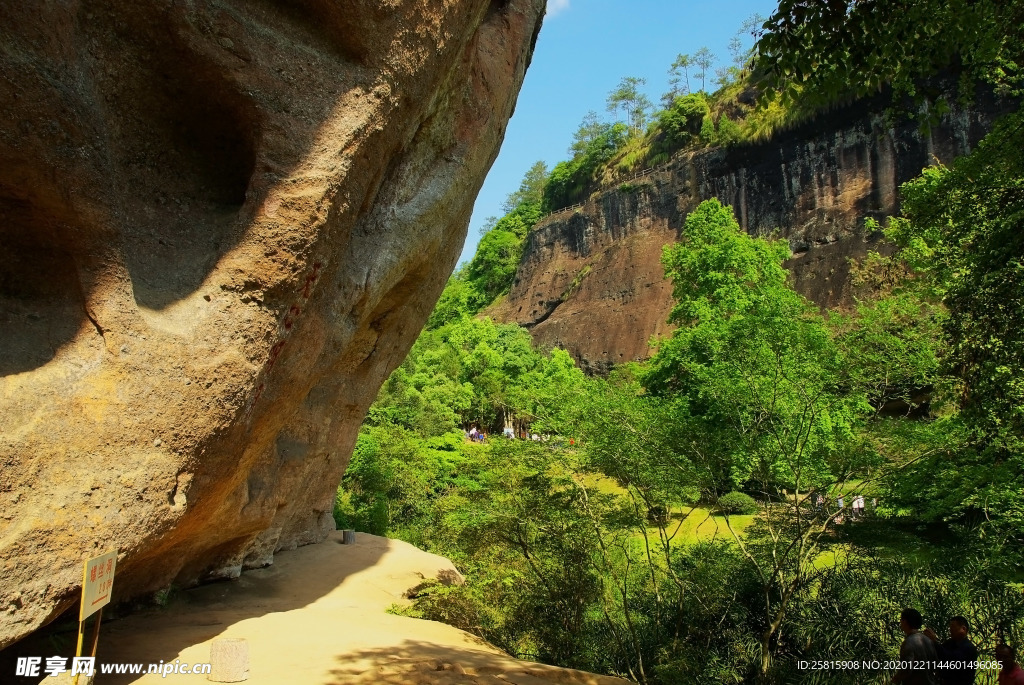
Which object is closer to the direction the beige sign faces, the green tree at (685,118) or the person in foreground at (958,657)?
the person in foreground

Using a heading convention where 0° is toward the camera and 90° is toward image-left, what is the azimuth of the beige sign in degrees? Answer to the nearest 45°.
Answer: approximately 315°

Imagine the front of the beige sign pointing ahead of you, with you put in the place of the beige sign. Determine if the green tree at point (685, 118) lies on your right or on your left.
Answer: on your left

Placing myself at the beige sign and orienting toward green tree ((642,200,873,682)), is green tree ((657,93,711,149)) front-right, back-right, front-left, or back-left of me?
front-left

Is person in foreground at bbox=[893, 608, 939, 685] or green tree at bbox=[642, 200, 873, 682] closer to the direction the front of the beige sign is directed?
the person in foreground

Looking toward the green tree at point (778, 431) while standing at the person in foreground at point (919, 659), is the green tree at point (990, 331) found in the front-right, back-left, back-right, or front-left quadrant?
front-right

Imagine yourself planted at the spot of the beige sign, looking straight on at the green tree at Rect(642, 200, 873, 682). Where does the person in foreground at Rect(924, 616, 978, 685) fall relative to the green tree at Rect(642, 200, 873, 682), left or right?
right

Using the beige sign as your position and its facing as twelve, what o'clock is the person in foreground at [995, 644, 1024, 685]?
The person in foreground is roughly at 11 o'clock from the beige sign.

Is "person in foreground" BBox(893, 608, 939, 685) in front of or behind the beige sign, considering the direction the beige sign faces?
in front

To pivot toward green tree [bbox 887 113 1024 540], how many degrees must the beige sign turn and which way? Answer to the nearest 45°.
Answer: approximately 45° to its left

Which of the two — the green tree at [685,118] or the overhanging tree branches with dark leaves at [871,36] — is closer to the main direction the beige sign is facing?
the overhanging tree branches with dark leaves

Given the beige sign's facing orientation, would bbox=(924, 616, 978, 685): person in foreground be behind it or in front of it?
in front

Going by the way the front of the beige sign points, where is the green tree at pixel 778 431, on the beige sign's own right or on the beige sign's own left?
on the beige sign's own left

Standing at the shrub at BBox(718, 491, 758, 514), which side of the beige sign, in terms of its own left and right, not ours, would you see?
left
